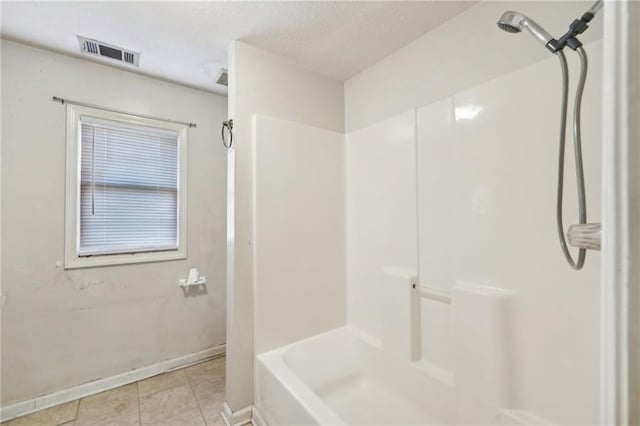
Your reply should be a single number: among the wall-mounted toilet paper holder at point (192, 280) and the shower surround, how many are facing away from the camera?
0

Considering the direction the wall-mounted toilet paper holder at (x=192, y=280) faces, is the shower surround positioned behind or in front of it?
in front

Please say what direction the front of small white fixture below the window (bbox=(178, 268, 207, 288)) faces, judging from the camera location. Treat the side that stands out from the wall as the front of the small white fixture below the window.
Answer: facing the viewer

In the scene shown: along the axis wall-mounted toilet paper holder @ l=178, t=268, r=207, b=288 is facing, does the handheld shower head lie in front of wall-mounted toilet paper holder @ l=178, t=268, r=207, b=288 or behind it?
in front
